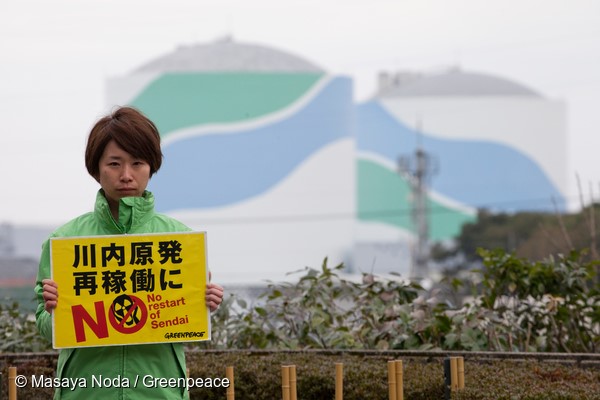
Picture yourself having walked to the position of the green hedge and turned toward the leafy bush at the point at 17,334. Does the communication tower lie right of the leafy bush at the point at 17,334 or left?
right

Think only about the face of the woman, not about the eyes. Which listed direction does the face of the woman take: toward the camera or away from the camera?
toward the camera

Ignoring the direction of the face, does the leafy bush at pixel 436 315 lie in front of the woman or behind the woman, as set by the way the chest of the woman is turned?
behind

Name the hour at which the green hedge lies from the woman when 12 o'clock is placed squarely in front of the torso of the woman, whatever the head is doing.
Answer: The green hedge is roughly at 7 o'clock from the woman.

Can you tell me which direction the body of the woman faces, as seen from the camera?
toward the camera

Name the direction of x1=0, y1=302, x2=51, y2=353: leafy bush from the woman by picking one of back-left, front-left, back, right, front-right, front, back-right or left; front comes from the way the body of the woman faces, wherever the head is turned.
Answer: back

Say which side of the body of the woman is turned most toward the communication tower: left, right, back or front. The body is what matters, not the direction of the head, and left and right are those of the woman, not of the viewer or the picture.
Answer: back

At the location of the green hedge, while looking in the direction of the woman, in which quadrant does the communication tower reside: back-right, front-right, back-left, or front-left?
back-right
